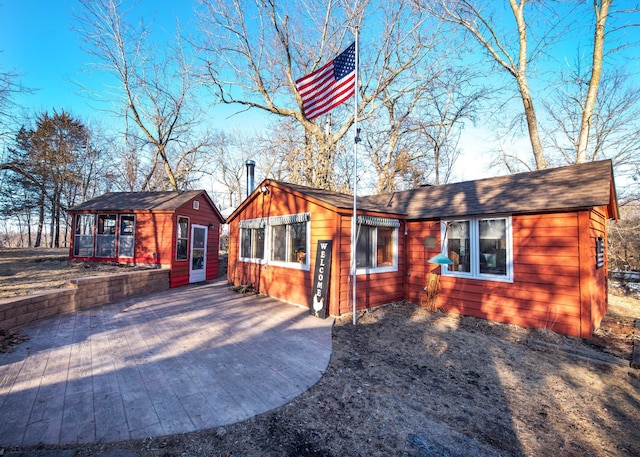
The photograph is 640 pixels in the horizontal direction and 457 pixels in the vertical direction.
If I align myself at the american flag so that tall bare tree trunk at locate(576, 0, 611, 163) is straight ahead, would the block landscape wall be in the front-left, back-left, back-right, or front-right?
back-left

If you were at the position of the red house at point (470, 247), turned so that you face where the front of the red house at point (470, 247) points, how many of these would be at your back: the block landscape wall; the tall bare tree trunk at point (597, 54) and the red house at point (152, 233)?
1

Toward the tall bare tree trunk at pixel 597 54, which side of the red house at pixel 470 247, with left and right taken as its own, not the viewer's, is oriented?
back

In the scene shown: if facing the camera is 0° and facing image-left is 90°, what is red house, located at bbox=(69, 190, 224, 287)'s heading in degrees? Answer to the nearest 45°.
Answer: approximately 315°

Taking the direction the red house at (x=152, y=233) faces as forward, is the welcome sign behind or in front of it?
in front

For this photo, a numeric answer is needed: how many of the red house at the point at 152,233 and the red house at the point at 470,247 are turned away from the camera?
0

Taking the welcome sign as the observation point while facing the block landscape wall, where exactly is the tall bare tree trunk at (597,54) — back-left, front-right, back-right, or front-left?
back-right

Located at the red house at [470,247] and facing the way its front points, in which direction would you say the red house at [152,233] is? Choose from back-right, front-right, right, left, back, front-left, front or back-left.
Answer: front-right

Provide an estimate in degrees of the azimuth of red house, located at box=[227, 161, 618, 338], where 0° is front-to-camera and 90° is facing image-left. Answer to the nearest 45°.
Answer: approximately 45°
